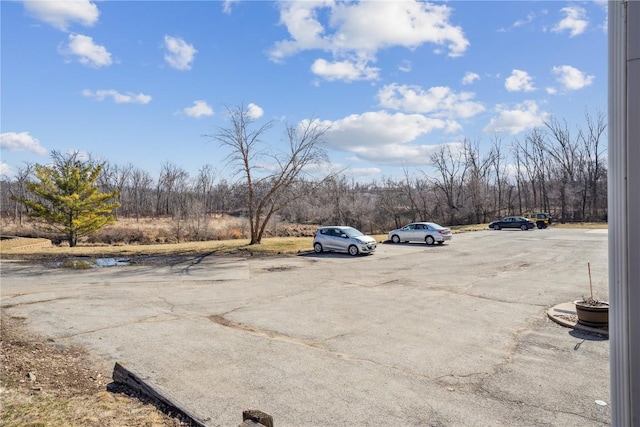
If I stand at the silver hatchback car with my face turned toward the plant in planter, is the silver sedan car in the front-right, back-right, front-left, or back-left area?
back-left

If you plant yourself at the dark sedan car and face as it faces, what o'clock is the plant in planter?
The plant in planter is roughly at 9 o'clock from the dark sedan car.

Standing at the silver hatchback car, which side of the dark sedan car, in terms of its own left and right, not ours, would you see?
left

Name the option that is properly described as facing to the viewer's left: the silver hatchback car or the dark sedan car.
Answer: the dark sedan car

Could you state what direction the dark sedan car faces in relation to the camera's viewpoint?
facing to the left of the viewer

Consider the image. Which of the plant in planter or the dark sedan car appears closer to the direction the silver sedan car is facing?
the dark sedan car

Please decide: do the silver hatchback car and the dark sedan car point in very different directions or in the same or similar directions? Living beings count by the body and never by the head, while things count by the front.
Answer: very different directions

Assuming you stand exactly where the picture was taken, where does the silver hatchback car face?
facing the viewer and to the right of the viewer

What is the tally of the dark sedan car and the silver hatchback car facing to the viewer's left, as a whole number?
1

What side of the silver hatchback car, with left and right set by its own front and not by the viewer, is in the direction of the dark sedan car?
left
